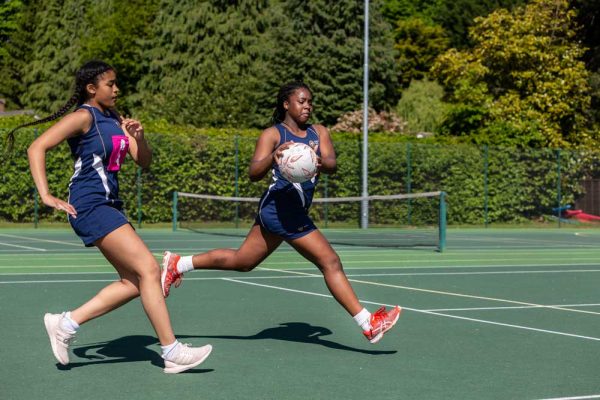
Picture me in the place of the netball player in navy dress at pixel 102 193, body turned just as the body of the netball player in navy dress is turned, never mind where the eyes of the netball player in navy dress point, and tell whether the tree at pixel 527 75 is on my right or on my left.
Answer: on my left

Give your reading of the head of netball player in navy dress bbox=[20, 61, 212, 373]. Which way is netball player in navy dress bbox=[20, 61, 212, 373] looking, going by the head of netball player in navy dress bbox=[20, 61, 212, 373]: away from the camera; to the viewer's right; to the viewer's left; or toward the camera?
to the viewer's right

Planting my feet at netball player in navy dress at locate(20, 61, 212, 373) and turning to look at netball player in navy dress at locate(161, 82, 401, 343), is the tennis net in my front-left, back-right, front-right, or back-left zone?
front-left

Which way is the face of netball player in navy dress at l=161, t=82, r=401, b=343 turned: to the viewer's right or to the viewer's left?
to the viewer's right

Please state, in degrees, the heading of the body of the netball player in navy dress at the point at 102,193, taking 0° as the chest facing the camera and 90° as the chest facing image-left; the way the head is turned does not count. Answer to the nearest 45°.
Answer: approximately 270°

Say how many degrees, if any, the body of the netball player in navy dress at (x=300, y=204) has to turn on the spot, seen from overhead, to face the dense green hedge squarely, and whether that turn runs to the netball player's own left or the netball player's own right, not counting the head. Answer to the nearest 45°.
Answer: approximately 135° to the netball player's own left
